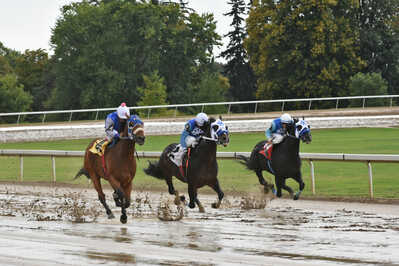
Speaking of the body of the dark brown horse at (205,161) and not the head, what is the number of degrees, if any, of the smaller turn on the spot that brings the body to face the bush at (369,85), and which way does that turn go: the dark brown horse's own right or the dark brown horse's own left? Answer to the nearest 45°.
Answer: approximately 135° to the dark brown horse's own left

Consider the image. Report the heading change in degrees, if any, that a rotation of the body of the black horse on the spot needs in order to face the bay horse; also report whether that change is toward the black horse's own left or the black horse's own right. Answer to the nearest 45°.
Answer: approximately 90° to the black horse's own right

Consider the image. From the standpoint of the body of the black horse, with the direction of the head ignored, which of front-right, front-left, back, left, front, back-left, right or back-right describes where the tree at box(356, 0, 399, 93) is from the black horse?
back-left

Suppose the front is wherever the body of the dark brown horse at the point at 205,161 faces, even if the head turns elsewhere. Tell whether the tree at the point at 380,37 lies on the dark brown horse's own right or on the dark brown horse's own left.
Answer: on the dark brown horse's own left

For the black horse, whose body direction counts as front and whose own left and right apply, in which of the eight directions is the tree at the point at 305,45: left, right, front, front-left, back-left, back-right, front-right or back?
back-left

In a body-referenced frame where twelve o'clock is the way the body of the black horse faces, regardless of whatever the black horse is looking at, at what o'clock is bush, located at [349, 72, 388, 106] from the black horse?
The bush is roughly at 8 o'clock from the black horse.

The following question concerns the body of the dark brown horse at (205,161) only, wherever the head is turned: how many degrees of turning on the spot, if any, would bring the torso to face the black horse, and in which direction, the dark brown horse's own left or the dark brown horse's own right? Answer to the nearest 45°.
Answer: approximately 90° to the dark brown horse's own left

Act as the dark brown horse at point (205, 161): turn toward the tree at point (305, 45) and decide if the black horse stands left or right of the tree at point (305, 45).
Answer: right

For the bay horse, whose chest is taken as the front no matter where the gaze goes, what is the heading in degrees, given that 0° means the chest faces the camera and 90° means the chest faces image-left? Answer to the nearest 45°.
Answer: approximately 315°

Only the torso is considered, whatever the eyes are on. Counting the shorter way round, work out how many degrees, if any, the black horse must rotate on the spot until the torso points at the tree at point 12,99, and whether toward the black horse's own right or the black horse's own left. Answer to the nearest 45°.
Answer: approximately 180°

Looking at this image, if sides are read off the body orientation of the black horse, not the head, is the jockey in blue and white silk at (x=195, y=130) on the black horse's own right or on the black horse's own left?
on the black horse's own right

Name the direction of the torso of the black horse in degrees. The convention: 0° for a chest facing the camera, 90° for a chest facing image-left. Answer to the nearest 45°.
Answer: approximately 315°
